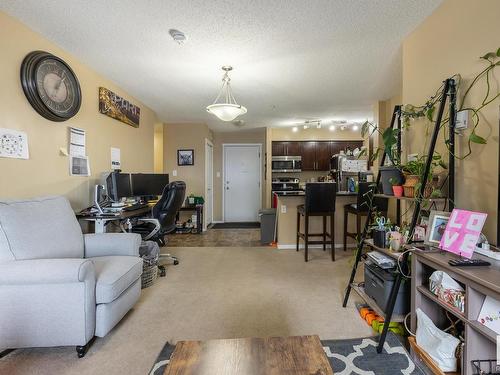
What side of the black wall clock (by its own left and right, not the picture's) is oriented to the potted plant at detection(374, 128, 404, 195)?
front

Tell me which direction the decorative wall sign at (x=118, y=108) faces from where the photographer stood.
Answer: facing the viewer and to the right of the viewer

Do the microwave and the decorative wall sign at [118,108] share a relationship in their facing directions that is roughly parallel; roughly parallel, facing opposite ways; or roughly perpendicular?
roughly perpendicular

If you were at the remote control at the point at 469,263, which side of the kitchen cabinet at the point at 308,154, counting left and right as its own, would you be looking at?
front

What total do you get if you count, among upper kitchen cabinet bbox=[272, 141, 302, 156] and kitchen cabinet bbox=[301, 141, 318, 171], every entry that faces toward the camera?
2

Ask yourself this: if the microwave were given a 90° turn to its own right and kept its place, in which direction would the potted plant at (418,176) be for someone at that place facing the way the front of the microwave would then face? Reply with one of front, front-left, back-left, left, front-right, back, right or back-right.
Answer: left

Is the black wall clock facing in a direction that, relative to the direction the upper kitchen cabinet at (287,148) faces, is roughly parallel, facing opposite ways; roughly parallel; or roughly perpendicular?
roughly perpendicular

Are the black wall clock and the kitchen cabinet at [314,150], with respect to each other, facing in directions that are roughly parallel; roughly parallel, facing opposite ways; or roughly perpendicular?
roughly perpendicular

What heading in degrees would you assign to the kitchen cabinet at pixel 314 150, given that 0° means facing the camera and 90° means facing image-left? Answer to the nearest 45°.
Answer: approximately 0°

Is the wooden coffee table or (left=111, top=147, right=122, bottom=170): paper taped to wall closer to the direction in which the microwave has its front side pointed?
the wooden coffee table

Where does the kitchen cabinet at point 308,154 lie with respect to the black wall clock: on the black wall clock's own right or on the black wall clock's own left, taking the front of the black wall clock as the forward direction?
on the black wall clock's own left

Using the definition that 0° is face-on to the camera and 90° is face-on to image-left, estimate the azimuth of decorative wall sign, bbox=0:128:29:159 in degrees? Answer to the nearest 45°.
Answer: approximately 315°

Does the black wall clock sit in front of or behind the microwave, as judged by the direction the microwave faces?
in front

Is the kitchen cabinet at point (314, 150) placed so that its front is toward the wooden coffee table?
yes

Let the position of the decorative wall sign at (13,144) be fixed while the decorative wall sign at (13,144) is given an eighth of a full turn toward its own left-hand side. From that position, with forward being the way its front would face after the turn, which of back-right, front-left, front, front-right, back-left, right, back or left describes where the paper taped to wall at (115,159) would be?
front-left
